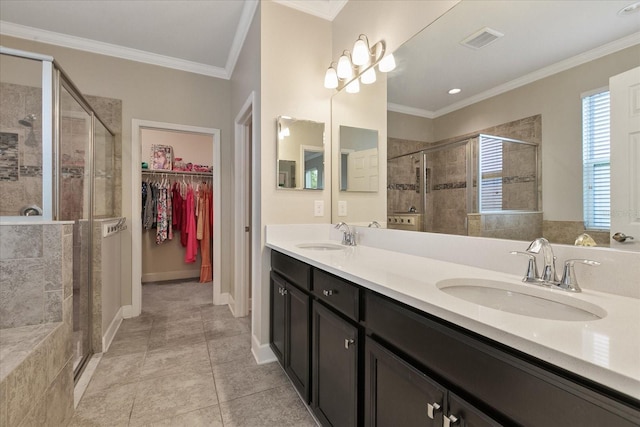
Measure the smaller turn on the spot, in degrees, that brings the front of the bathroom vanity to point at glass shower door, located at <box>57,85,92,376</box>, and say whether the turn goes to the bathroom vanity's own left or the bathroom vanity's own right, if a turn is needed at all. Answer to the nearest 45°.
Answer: approximately 45° to the bathroom vanity's own right

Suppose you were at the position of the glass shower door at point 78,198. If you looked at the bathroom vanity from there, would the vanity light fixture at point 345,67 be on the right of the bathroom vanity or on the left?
left

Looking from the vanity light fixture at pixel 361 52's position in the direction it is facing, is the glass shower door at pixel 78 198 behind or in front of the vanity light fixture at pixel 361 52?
in front

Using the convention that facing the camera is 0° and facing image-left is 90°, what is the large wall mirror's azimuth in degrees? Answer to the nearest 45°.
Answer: approximately 45°
